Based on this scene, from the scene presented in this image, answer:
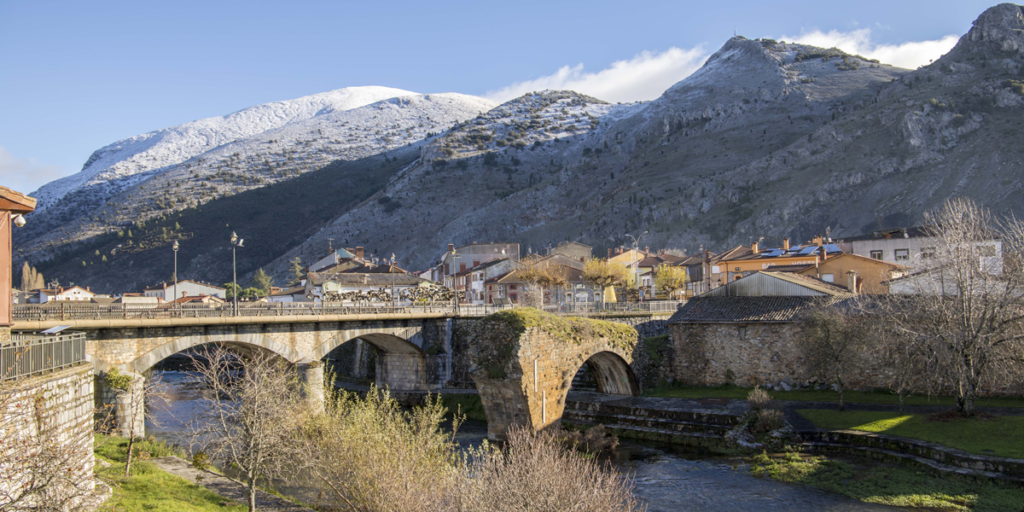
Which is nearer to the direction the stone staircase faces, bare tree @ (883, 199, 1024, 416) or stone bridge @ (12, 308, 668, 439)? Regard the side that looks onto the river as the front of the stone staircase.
the stone bridge

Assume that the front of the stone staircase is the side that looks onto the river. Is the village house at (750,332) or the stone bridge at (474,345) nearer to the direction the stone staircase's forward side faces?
the stone bridge

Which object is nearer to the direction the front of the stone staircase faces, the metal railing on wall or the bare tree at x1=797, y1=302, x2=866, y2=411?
the metal railing on wall

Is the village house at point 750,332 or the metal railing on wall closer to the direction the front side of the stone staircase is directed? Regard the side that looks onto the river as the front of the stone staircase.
the metal railing on wall

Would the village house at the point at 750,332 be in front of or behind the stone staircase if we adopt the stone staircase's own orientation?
behind

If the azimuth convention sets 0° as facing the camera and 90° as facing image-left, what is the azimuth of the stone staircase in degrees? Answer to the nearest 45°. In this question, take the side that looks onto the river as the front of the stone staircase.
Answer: approximately 45°

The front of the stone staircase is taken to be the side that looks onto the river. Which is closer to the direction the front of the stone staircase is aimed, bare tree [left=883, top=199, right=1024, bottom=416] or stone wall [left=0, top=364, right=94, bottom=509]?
the stone wall

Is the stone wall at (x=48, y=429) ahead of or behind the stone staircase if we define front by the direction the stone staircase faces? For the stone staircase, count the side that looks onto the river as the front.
ahead
